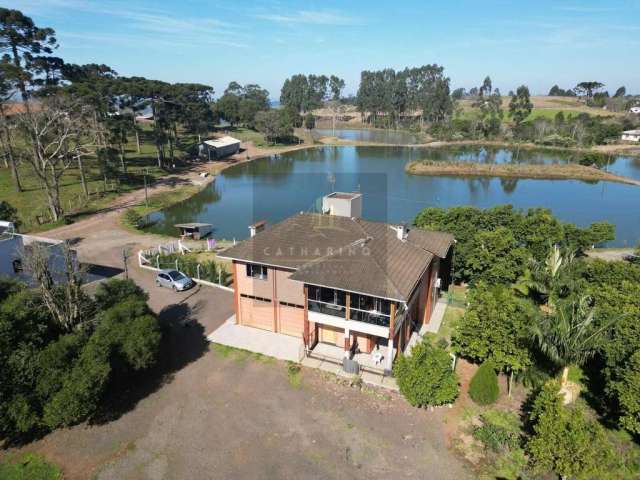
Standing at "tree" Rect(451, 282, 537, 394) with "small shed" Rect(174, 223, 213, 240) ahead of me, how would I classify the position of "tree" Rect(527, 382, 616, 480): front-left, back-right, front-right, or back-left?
back-left

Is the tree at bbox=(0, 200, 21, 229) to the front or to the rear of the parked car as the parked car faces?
to the rear

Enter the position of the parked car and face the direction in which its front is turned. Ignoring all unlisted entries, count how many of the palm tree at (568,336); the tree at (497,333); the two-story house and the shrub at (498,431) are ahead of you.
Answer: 4

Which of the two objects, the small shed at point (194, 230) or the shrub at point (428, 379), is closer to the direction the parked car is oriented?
the shrub

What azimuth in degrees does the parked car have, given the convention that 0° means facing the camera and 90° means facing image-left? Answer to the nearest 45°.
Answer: approximately 315°

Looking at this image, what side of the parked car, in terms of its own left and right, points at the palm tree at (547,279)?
front

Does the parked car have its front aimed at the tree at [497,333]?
yes

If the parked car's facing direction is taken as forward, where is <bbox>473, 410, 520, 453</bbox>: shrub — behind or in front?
in front

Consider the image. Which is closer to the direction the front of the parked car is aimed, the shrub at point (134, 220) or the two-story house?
the two-story house

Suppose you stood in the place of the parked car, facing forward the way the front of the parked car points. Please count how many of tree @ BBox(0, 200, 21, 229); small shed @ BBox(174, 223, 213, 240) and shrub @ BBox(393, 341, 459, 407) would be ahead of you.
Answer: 1
